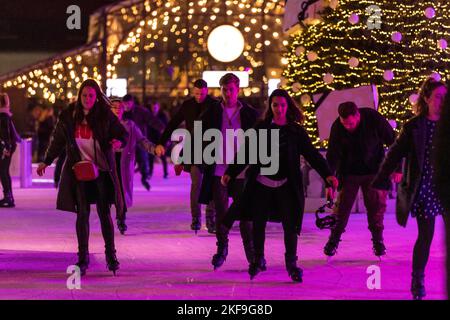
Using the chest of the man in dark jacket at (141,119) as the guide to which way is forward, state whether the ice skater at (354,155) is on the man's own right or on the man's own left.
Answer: on the man's own left

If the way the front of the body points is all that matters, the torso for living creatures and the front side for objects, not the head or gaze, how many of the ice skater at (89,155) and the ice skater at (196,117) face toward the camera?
2

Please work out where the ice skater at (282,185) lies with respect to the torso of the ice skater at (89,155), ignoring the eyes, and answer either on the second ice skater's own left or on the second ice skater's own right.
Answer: on the second ice skater's own left

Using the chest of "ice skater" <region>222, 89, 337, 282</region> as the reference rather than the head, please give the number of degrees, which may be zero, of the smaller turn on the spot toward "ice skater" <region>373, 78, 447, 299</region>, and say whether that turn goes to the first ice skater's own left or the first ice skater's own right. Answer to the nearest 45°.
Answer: approximately 45° to the first ice skater's own left

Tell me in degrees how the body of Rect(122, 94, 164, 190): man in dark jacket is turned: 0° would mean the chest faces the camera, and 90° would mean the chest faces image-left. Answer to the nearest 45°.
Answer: approximately 45°
